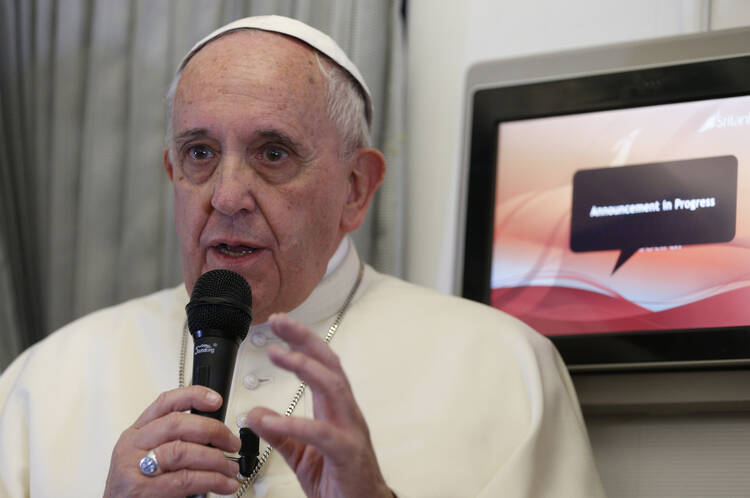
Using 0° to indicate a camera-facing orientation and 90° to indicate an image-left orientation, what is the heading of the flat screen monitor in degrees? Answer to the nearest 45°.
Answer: approximately 45°

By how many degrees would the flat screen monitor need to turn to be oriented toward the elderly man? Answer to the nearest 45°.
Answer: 0° — it already faces them
